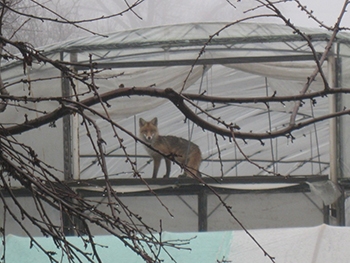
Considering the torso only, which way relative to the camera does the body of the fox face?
to the viewer's left
